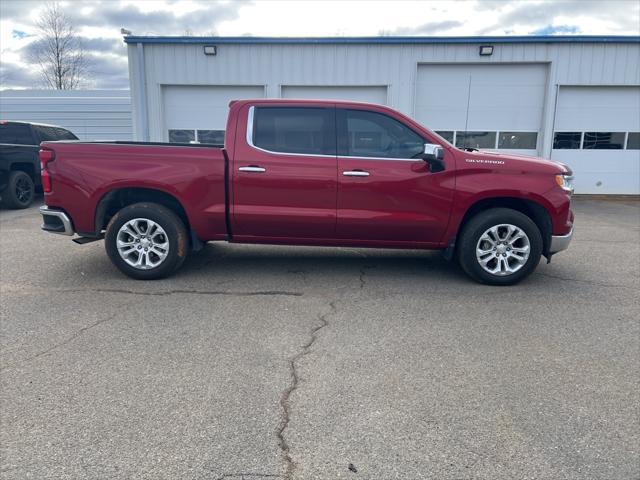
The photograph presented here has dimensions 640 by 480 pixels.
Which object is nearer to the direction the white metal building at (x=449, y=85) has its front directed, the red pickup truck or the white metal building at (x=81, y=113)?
the red pickup truck

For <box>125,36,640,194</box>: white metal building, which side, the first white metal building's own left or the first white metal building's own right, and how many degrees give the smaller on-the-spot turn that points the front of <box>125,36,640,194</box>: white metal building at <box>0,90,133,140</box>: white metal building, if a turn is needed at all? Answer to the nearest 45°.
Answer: approximately 90° to the first white metal building's own right

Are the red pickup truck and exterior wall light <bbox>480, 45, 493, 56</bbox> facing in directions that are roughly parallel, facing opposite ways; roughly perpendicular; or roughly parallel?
roughly perpendicular

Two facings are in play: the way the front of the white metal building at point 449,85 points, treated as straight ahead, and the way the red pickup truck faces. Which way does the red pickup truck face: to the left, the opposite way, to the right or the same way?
to the left

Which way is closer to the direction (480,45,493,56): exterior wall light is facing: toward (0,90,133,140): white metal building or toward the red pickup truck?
the red pickup truck

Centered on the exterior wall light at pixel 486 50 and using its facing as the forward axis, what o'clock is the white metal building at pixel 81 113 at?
The white metal building is roughly at 3 o'clock from the exterior wall light.

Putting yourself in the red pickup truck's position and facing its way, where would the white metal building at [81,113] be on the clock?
The white metal building is roughly at 8 o'clock from the red pickup truck.

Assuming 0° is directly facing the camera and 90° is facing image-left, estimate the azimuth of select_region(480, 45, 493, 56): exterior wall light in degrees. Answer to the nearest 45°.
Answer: approximately 0°

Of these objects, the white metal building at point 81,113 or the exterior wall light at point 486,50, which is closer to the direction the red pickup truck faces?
the exterior wall light

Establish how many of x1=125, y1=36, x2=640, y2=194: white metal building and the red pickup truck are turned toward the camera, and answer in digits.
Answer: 1

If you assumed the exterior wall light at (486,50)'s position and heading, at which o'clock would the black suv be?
The black suv is roughly at 2 o'clock from the exterior wall light.

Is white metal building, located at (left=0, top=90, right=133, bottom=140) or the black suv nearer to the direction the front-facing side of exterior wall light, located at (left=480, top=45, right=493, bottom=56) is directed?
the black suv

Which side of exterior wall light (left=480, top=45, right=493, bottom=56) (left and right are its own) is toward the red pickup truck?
front

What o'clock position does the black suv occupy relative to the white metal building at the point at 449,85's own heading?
The black suv is roughly at 2 o'clock from the white metal building.

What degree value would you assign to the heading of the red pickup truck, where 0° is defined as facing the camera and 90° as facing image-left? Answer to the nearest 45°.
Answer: approximately 270°
